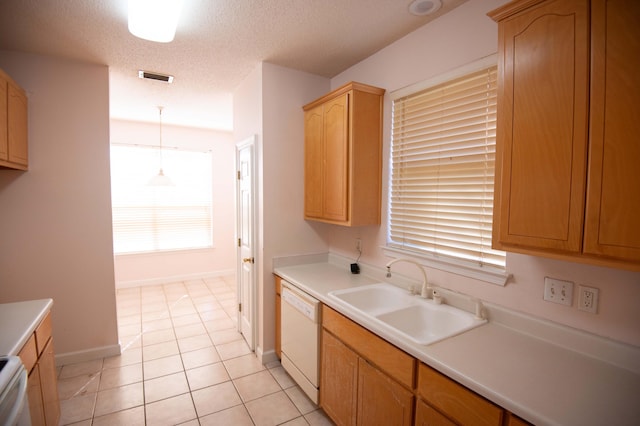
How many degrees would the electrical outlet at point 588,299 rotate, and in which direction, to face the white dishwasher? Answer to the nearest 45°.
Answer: approximately 45° to its right

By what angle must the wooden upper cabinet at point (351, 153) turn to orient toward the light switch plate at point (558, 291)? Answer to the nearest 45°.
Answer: approximately 90° to its left

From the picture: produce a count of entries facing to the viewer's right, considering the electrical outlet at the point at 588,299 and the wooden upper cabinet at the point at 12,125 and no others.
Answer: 1

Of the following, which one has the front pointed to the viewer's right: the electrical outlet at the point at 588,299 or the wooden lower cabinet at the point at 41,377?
the wooden lower cabinet

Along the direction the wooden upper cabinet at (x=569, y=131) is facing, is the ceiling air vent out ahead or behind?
ahead

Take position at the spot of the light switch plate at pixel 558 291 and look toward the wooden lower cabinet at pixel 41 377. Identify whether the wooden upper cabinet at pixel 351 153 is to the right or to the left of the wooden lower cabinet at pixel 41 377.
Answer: right

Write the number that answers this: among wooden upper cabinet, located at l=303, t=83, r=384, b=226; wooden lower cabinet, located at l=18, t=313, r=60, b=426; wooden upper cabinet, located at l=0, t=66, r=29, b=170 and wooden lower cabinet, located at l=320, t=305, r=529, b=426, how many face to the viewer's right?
2

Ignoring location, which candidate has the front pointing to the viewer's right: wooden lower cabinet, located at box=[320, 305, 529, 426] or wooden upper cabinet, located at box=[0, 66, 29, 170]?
the wooden upper cabinet

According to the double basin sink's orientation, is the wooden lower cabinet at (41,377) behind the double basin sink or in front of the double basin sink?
in front

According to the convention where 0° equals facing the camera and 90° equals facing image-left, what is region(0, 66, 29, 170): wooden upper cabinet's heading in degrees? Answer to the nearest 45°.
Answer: approximately 270°

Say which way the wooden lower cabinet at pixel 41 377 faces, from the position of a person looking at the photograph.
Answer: facing to the right of the viewer

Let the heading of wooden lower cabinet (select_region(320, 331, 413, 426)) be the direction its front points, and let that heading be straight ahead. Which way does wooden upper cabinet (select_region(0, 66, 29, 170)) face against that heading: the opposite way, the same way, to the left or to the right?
the opposite way

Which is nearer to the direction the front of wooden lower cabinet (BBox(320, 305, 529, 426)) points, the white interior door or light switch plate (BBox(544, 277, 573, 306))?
the white interior door
